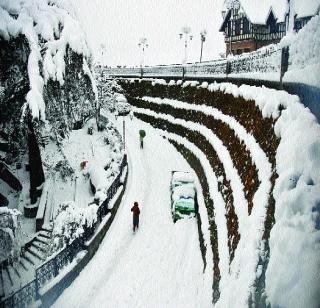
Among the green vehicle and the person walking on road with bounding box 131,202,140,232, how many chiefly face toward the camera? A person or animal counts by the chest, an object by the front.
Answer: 1

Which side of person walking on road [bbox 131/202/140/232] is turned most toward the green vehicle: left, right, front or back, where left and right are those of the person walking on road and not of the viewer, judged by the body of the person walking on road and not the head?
right

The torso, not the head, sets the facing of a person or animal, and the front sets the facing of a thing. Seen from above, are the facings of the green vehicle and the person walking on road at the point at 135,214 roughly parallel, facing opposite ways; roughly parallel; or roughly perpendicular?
roughly parallel, facing opposite ways

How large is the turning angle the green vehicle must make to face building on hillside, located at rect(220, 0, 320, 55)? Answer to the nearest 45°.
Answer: approximately 180°

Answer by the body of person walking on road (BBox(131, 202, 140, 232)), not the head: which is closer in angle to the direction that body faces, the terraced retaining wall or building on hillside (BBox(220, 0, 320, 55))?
the building on hillside

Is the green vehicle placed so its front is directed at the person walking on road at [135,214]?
no

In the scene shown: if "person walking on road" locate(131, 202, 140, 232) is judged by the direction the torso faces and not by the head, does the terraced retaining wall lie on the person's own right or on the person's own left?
on the person's own right

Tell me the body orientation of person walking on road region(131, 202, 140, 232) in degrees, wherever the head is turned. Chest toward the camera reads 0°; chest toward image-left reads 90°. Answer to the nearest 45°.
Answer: approximately 180°

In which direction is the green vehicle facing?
toward the camera

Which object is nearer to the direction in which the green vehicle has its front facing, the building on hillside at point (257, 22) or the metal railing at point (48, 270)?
the metal railing

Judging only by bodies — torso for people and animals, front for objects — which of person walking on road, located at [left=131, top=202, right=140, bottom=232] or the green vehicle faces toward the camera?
the green vehicle

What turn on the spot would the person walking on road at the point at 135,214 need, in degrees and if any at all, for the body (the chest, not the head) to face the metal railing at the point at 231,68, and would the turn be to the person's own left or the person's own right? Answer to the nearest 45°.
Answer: approximately 45° to the person's own right

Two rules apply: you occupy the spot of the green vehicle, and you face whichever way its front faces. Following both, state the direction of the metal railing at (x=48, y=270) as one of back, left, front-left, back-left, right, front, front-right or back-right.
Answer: front-right
